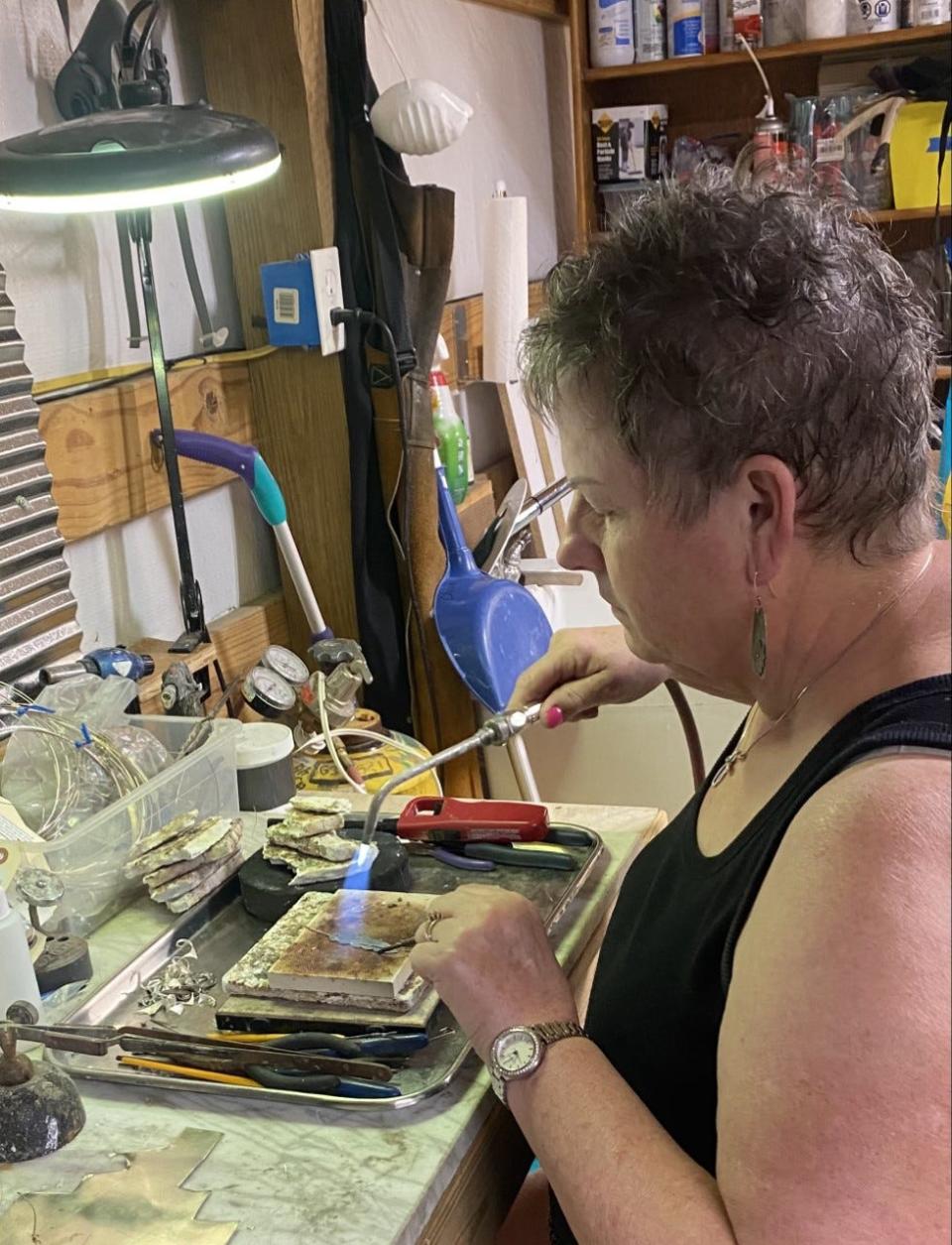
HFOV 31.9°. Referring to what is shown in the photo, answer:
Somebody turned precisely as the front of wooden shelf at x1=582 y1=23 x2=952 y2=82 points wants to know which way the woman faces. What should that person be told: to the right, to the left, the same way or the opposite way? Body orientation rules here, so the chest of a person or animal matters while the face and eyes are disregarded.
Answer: to the right

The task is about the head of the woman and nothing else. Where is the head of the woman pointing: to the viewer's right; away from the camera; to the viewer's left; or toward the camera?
to the viewer's left

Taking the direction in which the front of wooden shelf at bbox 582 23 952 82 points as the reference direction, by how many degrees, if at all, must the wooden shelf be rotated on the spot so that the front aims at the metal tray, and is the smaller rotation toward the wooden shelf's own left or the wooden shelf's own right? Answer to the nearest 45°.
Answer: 0° — it already faces it

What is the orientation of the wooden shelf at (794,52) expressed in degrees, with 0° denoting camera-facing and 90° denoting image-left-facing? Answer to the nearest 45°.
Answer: approximately 0°

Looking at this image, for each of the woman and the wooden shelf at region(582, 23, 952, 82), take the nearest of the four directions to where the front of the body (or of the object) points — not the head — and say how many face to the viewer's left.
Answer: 1

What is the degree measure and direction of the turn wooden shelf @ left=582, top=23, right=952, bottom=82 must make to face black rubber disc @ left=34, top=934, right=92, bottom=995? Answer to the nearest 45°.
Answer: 0° — it already faces it

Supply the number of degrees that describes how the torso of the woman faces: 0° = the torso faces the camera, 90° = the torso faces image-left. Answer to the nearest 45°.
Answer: approximately 90°

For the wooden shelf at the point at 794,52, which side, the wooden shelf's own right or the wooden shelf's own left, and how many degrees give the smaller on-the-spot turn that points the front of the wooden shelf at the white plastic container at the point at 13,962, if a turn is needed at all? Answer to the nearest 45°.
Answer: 0° — it already faces it

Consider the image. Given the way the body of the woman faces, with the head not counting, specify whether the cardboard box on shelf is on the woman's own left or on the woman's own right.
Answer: on the woman's own right

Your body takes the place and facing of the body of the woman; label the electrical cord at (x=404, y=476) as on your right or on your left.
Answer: on your right

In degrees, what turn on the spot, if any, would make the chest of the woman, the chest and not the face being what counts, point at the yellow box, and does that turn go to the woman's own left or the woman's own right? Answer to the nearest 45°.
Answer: approximately 90° to the woman's own right

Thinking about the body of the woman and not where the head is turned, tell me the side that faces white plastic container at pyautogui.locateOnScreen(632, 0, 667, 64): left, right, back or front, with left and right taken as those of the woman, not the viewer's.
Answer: right
